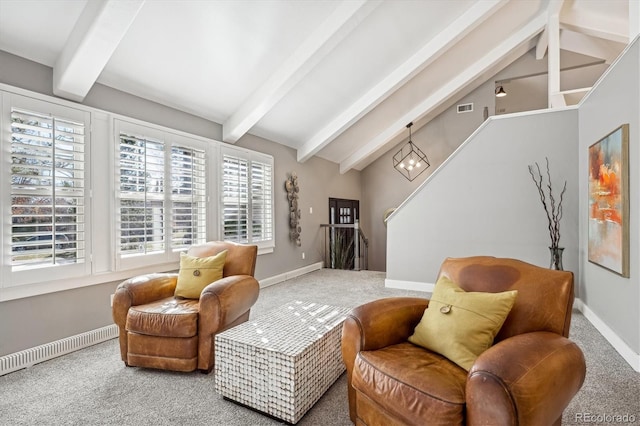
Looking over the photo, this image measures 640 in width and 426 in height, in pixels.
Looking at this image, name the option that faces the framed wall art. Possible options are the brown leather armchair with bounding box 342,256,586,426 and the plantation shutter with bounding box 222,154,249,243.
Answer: the plantation shutter

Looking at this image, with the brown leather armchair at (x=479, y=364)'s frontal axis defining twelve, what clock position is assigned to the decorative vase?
The decorative vase is roughly at 5 o'clock from the brown leather armchair.

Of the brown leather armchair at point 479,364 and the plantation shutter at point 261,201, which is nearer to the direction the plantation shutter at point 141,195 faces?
the brown leather armchair

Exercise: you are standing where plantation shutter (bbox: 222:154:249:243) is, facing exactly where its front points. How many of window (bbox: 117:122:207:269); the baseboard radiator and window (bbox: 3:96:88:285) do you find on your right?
3

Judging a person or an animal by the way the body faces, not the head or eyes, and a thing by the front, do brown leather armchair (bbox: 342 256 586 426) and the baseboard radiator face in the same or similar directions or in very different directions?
very different directions

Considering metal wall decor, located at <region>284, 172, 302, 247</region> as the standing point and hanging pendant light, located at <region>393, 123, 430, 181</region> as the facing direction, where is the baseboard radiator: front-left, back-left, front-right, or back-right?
back-right

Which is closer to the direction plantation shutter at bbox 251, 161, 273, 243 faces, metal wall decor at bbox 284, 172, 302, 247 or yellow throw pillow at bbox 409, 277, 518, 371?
the yellow throw pillow

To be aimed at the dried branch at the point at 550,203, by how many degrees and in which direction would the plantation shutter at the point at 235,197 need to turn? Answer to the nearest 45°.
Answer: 0° — it already faces it

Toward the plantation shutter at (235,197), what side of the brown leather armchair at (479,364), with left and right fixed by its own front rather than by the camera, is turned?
right

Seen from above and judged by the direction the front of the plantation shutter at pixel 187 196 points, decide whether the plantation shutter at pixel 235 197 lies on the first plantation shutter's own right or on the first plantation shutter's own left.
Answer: on the first plantation shutter's own left
